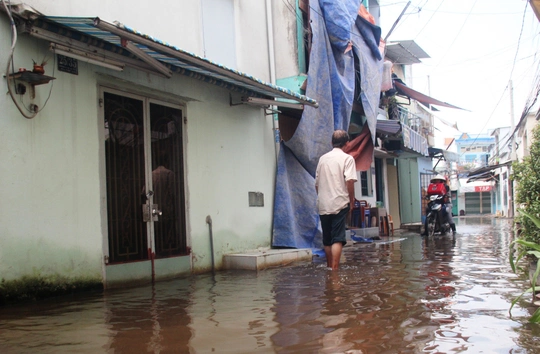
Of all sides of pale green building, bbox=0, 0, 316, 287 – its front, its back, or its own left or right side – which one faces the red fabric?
left

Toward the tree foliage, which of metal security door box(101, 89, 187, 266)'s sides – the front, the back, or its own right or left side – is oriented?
front

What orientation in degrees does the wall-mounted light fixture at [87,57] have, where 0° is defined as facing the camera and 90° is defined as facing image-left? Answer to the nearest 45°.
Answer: approximately 315°

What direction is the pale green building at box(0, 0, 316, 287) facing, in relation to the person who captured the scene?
facing the viewer and to the right of the viewer

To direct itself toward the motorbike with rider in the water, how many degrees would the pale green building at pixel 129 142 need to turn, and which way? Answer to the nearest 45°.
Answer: approximately 90° to its left

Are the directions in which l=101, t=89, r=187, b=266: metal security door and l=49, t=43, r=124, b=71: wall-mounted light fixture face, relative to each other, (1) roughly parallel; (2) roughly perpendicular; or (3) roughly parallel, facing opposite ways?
roughly parallel

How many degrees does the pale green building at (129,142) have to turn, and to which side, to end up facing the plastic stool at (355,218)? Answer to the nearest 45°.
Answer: approximately 90° to its left

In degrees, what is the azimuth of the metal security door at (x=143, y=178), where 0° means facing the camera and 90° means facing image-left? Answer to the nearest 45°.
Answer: approximately 315°

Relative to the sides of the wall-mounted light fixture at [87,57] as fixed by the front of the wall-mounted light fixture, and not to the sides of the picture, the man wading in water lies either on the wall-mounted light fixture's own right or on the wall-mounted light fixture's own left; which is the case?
on the wall-mounted light fixture's own left

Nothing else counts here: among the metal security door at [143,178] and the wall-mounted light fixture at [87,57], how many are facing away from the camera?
0

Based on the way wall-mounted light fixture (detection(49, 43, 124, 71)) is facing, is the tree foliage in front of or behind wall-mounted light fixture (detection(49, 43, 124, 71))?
in front

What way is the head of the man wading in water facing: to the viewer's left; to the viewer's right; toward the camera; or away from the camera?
away from the camera

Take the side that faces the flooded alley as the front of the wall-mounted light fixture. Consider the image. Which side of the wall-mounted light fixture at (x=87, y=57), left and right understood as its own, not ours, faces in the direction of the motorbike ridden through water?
left
